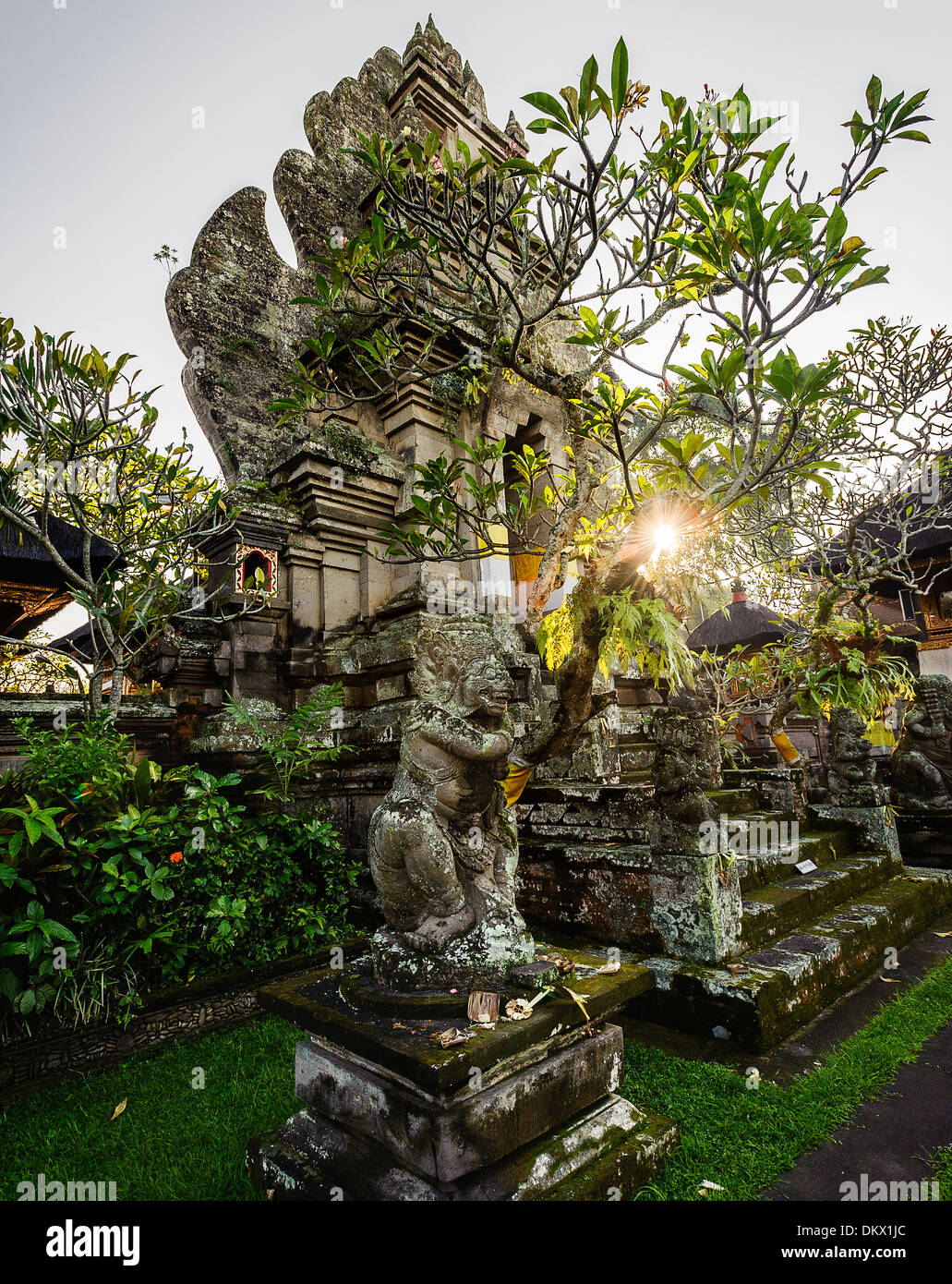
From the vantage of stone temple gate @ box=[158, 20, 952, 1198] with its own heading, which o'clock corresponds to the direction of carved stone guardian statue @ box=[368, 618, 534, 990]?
The carved stone guardian statue is roughly at 1 o'clock from the stone temple gate.

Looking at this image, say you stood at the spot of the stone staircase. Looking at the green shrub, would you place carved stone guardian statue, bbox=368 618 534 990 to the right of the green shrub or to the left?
left

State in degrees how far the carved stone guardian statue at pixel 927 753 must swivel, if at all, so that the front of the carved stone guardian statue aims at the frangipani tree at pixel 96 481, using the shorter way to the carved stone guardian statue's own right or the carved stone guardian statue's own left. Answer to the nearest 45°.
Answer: approximately 90° to the carved stone guardian statue's own right

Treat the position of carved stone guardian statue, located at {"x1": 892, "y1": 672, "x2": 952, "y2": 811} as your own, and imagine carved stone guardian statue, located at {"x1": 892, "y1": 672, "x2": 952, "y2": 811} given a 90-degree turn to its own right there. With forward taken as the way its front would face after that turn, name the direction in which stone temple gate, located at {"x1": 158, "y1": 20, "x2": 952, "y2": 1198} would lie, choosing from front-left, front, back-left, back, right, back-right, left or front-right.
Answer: front

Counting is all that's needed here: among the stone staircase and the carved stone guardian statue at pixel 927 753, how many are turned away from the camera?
0

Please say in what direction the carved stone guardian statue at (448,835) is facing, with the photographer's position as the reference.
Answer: facing the viewer and to the right of the viewer

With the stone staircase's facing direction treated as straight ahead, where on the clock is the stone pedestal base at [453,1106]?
The stone pedestal base is roughly at 2 o'clock from the stone staircase.
